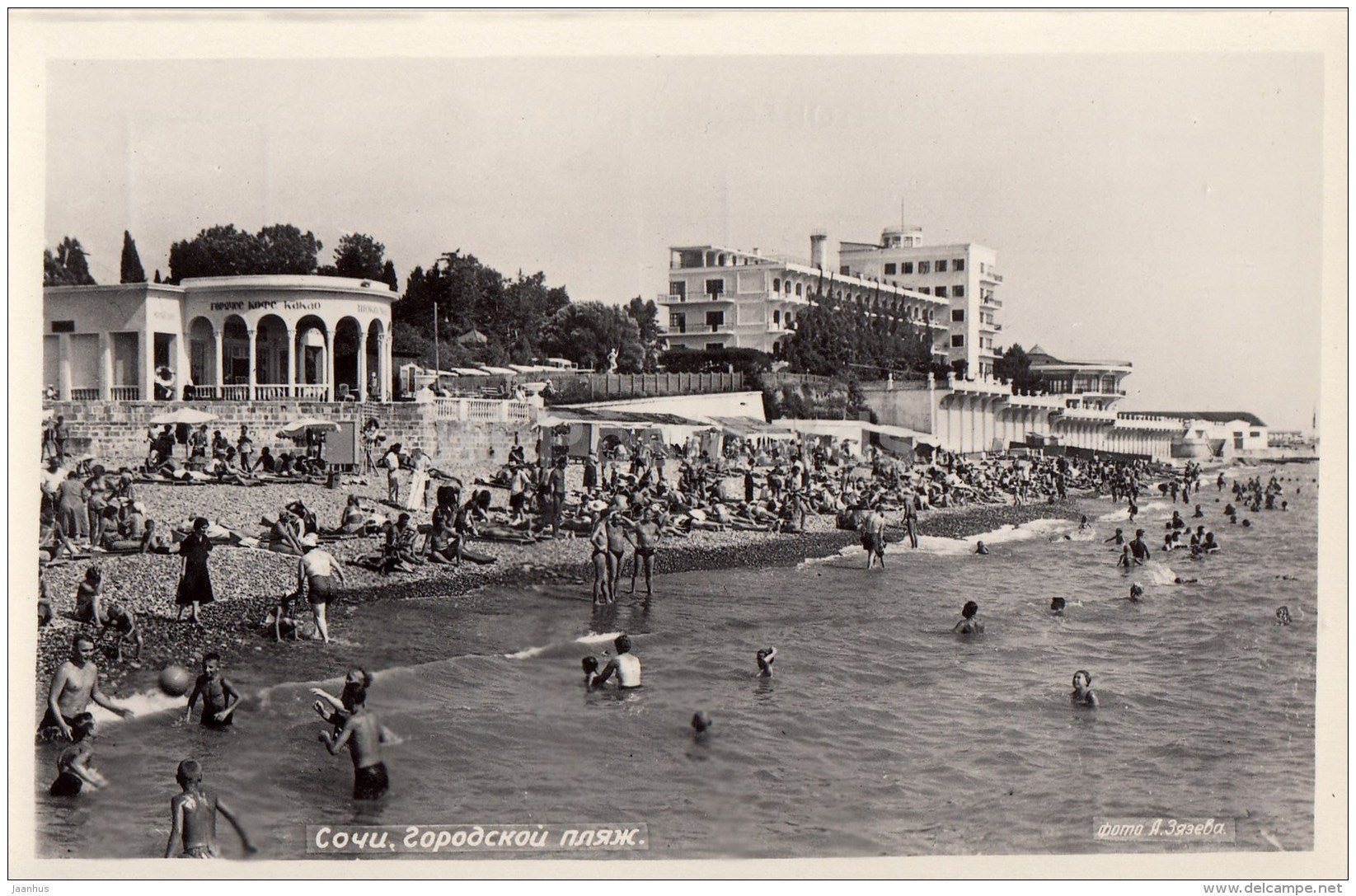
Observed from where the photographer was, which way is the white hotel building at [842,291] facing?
facing the viewer and to the right of the viewer

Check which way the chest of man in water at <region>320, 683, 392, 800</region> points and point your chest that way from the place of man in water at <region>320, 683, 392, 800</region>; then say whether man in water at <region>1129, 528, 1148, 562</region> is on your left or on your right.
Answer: on your right

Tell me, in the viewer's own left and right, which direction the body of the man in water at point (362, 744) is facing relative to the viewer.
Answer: facing away from the viewer and to the left of the viewer

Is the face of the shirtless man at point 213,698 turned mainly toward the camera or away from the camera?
toward the camera

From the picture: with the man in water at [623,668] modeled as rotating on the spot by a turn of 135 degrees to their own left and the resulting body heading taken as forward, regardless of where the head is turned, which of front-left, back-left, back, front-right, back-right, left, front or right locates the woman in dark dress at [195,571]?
right

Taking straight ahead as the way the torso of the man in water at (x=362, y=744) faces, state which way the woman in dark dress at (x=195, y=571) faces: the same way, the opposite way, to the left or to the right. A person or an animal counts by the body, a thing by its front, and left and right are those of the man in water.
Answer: the opposite way

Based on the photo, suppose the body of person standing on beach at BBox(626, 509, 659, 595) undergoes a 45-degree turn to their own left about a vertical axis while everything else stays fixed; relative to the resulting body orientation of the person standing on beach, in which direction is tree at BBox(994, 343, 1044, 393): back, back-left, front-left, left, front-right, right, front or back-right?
left

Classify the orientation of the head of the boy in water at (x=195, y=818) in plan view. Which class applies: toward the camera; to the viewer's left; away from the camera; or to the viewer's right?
away from the camera

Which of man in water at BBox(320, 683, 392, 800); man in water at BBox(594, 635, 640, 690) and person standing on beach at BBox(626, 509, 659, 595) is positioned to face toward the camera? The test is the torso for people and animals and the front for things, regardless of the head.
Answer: the person standing on beach

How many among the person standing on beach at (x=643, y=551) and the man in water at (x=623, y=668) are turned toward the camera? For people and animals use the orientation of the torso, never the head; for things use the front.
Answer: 1

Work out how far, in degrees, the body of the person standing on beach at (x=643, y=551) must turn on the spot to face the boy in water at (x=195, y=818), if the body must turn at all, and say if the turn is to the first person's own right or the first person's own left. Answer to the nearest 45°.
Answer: approximately 45° to the first person's own right

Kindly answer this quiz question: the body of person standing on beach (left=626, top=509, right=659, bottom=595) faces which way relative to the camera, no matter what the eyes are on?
toward the camera
